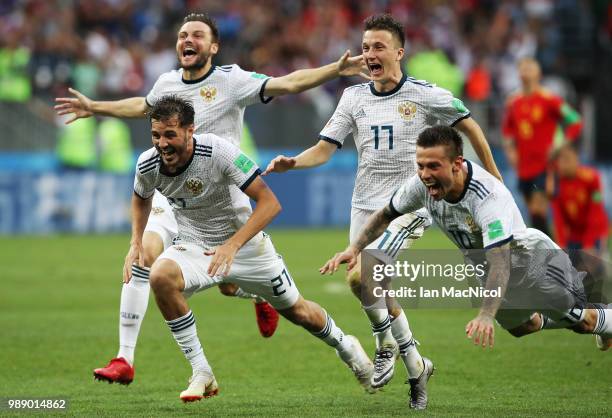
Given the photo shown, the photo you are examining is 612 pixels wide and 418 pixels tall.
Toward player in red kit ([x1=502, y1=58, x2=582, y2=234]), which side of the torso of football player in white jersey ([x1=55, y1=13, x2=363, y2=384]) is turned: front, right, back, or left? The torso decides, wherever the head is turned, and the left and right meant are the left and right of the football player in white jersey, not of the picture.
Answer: back

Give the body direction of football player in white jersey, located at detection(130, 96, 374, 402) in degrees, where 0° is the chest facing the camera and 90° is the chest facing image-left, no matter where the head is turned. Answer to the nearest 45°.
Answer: approximately 45°

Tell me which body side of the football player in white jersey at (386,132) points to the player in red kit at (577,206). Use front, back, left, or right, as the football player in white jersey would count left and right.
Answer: back

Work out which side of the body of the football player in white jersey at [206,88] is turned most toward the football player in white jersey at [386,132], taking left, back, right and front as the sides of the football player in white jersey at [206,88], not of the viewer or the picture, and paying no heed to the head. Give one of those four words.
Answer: left

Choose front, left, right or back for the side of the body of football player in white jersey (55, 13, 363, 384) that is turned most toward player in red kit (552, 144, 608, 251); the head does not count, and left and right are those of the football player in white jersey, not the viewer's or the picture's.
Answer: back

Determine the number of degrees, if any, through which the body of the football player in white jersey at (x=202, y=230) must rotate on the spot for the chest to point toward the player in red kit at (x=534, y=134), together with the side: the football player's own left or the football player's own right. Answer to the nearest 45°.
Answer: approximately 180°

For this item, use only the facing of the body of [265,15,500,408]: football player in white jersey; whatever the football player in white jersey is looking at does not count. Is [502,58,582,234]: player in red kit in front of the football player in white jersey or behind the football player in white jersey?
behind

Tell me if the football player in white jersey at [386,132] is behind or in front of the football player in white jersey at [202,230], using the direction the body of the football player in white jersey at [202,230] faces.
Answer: behind

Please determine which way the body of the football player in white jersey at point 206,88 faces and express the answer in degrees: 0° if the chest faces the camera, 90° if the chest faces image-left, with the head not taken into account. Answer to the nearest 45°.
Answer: approximately 45°

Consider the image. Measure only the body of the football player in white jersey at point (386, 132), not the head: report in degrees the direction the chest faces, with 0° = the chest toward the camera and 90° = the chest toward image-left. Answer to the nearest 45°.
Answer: approximately 45°

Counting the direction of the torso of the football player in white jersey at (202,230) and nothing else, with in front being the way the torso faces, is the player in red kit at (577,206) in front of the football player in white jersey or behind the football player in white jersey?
behind
